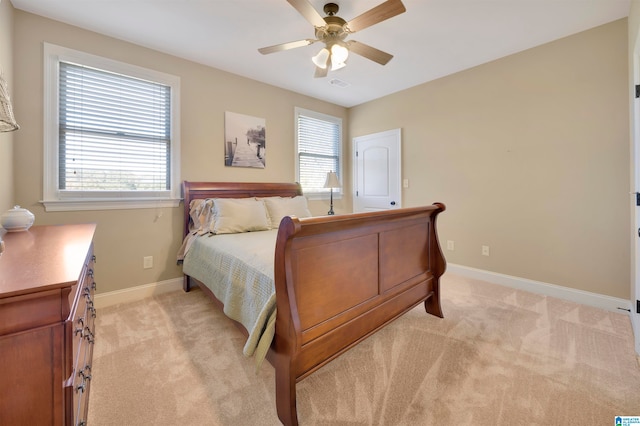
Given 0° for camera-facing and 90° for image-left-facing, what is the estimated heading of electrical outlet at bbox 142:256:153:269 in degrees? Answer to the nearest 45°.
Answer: approximately 0°

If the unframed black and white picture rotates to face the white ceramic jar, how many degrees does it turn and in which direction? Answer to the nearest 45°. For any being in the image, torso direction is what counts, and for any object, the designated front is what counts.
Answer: approximately 90° to its right

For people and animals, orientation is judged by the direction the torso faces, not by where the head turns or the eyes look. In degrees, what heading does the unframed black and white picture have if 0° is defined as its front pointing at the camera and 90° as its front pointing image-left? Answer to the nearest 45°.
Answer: approximately 315°

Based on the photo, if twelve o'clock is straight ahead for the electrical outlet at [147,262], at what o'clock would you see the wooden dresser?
The wooden dresser is roughly at 12 o'clock from the electrical outlet.

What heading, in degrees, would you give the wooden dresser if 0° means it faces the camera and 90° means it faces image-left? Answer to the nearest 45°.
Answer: approximately 270°

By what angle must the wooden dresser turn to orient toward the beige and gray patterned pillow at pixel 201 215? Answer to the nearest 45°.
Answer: approximately 45° to its left

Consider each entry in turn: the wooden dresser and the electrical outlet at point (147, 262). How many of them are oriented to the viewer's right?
1

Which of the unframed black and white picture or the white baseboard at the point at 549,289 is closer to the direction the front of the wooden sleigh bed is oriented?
the white baseboard

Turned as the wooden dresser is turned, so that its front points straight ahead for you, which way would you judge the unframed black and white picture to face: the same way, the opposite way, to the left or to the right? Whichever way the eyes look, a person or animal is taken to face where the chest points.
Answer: to the right

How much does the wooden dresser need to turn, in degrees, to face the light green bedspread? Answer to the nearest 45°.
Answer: approximately 45° to its left

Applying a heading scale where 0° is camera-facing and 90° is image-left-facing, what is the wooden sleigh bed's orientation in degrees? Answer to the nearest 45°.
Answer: approximately 315°

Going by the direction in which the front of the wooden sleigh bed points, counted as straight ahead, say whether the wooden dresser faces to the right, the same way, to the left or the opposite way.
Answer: to the left

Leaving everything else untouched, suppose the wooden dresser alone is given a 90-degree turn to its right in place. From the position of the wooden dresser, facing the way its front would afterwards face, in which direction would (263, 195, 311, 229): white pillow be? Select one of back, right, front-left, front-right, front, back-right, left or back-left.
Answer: back-left
